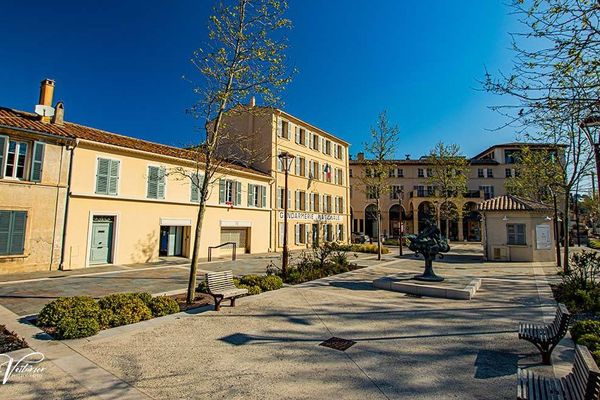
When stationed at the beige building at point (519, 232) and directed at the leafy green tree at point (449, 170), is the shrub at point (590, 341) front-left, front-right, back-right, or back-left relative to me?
back-left

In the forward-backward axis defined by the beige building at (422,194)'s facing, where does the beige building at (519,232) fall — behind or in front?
in front

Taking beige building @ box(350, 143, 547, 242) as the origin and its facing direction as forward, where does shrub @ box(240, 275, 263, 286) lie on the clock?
The shrub is roughly at 12 o'clock from the beige building.

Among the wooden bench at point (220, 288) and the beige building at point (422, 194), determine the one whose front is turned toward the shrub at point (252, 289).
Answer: the beige building

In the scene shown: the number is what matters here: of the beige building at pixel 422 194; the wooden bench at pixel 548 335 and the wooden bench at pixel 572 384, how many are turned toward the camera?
1

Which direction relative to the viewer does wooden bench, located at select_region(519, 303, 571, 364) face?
to the viewer's left

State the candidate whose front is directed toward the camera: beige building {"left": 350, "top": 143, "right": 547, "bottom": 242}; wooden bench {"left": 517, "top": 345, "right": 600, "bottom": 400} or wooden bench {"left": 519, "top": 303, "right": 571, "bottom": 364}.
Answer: the beige building

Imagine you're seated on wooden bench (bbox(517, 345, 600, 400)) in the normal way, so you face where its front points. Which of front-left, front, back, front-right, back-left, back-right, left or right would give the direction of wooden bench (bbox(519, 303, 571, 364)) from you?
right

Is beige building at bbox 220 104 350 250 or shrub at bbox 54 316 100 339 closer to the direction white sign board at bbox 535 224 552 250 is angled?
the shrub

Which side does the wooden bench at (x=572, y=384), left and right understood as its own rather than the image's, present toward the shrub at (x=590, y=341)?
right

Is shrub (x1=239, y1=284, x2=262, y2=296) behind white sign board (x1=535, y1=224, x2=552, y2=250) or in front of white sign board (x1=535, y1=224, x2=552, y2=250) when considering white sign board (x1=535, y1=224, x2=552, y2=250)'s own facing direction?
in front

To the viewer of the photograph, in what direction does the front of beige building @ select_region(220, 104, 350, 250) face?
facing the viewer and to the right of the viewer

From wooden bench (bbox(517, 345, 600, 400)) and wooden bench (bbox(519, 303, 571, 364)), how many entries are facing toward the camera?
0

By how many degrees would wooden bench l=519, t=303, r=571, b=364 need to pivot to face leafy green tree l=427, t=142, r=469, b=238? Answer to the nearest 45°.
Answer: approximately 90° to its right

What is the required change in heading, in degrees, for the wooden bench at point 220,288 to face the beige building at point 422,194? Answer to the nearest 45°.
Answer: approximately 90° to its left

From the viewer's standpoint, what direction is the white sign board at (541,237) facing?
toward the camera

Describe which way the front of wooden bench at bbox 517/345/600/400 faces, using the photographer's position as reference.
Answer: facing to the left of the viewer
